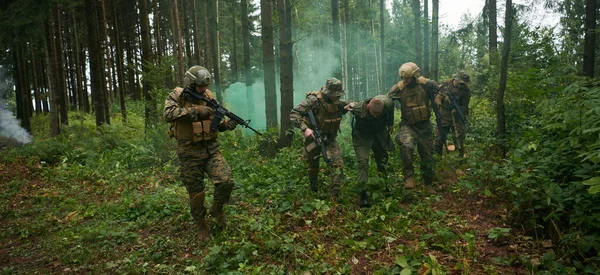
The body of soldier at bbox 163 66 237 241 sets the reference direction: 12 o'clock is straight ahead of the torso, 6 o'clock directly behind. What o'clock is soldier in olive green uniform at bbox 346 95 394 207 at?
The soldier in olive green uniform is roughly at 10 o'clock from the soldier.

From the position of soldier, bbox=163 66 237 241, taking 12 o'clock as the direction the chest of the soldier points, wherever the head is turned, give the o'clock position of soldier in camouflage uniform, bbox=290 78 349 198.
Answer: The soldier in camouflage uniform is roughly at 10 o'clock from the soldier.

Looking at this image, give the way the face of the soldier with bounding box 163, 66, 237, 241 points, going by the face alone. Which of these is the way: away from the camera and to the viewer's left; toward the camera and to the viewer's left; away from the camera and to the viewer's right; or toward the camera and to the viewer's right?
toward the camera and to the viewer's right

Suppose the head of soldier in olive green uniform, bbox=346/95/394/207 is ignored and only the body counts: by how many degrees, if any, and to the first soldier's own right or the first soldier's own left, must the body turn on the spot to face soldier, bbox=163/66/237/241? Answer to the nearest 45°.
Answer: approximately 45° to the first soldier's own right

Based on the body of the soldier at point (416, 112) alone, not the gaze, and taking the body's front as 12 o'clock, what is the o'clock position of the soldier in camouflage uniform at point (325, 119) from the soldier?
The soldier in camouflage uniform is roughly at 2 o'clock from the soldier.

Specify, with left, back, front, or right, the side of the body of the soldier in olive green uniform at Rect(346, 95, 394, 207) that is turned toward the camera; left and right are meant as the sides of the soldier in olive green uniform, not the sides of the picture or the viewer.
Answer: front
